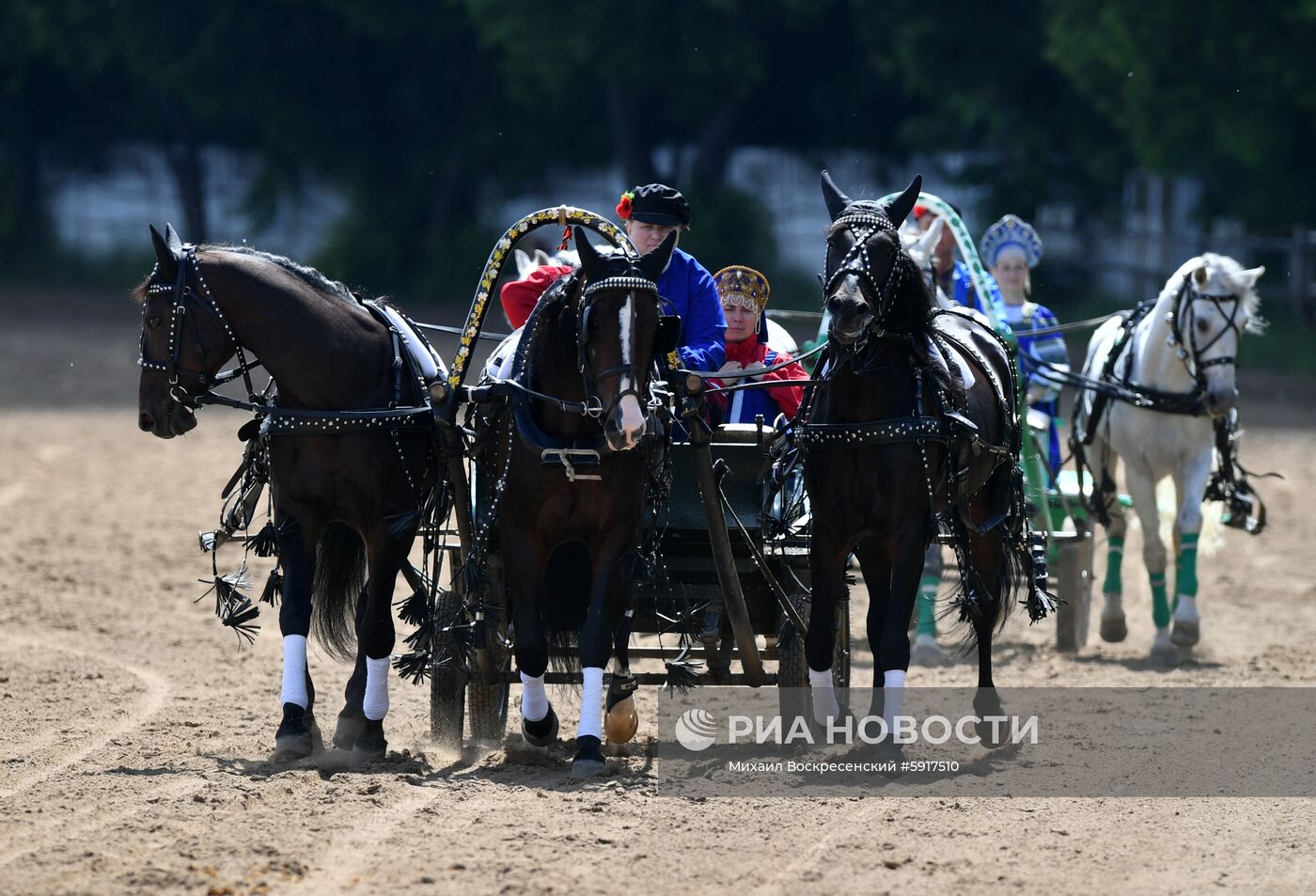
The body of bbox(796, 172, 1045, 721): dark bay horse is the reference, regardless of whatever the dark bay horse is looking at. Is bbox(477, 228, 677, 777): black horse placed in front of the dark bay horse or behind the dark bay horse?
in front

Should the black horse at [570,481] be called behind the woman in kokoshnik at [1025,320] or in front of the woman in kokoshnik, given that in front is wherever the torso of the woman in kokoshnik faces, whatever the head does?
in front

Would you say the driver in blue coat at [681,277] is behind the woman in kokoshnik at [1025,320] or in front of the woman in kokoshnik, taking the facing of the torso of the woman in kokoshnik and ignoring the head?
in front

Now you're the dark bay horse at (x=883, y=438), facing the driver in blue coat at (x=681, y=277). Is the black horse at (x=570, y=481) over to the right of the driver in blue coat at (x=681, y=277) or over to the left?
left

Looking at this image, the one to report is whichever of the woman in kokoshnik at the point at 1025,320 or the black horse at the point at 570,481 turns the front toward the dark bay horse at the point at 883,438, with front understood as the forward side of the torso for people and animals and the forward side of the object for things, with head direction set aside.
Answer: the woman in kokoshnik

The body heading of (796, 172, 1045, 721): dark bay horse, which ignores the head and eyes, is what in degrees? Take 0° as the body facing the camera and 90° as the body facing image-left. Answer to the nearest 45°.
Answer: approximately 45°

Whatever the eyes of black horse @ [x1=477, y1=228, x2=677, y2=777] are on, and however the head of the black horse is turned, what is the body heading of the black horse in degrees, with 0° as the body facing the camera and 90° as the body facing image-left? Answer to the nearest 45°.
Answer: approximately 0°
